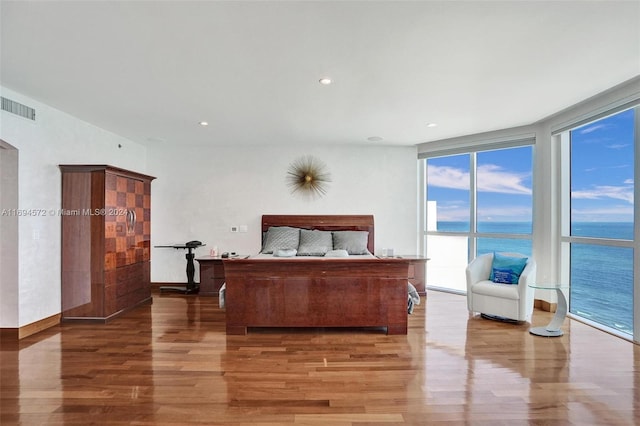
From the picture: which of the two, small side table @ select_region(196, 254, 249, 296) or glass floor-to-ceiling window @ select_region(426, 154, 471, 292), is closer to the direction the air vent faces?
the glass floor-to-ceiling window

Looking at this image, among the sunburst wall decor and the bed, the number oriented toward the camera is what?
2

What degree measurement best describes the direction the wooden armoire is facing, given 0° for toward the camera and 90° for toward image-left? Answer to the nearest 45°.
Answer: approximately 315°

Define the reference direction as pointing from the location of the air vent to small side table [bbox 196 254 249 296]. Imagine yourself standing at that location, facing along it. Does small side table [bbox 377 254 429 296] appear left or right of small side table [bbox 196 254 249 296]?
right

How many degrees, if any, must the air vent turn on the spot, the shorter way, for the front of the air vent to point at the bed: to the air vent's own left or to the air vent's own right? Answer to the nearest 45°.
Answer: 0° — it already faces it

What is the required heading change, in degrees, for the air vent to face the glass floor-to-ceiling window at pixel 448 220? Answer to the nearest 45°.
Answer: approximately 45° to its left

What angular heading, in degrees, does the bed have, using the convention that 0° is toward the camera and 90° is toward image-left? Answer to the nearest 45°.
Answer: approximately 0°

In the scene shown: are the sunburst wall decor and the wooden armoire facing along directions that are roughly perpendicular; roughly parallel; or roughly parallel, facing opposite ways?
roughly perpendicular

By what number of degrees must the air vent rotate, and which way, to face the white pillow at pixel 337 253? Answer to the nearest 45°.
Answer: approximately 45° to its left
